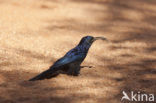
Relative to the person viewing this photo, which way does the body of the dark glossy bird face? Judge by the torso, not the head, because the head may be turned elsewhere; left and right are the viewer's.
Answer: facing to the right of the viewer
